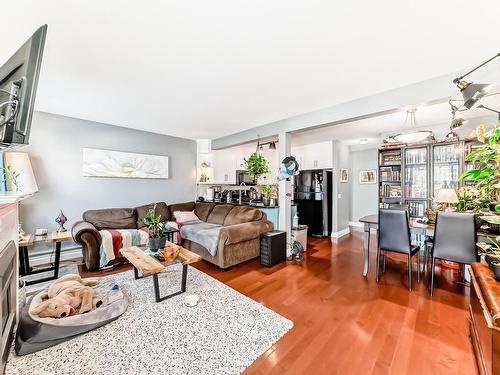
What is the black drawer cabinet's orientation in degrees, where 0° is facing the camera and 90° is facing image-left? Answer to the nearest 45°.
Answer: approximately 45°

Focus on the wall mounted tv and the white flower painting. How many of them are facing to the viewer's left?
0

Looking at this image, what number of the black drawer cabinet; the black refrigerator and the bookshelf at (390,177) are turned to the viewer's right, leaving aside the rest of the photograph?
0

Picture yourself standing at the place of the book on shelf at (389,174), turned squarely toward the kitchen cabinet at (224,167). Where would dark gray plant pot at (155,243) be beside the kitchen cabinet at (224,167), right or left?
left

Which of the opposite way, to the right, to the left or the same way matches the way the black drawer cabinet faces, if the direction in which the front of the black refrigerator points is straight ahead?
the same way

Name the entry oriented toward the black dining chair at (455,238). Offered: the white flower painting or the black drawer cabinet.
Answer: the white flower painting

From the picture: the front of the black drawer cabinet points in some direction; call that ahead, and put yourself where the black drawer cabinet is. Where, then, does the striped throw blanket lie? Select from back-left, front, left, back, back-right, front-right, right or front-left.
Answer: front-right

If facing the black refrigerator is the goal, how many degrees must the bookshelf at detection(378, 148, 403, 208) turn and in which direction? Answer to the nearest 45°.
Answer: approximately 45° to its right

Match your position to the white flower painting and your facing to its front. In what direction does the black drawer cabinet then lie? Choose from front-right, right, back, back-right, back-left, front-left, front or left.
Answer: front

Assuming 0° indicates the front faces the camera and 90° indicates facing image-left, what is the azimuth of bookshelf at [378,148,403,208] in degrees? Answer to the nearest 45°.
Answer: approximately 45°

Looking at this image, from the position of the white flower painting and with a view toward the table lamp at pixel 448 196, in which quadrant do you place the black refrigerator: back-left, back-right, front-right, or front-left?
front-left

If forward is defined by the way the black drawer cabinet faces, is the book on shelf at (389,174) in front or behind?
behind

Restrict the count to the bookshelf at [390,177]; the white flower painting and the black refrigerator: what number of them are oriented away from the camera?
0

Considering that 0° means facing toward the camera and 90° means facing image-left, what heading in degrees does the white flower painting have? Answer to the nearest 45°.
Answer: approximately 315°

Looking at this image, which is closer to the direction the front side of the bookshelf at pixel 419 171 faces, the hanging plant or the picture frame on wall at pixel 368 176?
the hanging plant

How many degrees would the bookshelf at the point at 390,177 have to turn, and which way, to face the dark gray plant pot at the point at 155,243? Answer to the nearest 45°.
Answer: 0° — it already faces it
